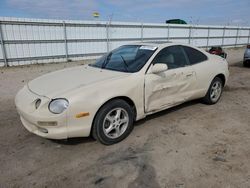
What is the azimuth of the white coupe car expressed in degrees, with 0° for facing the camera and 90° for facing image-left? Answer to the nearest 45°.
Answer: approximately 45°
